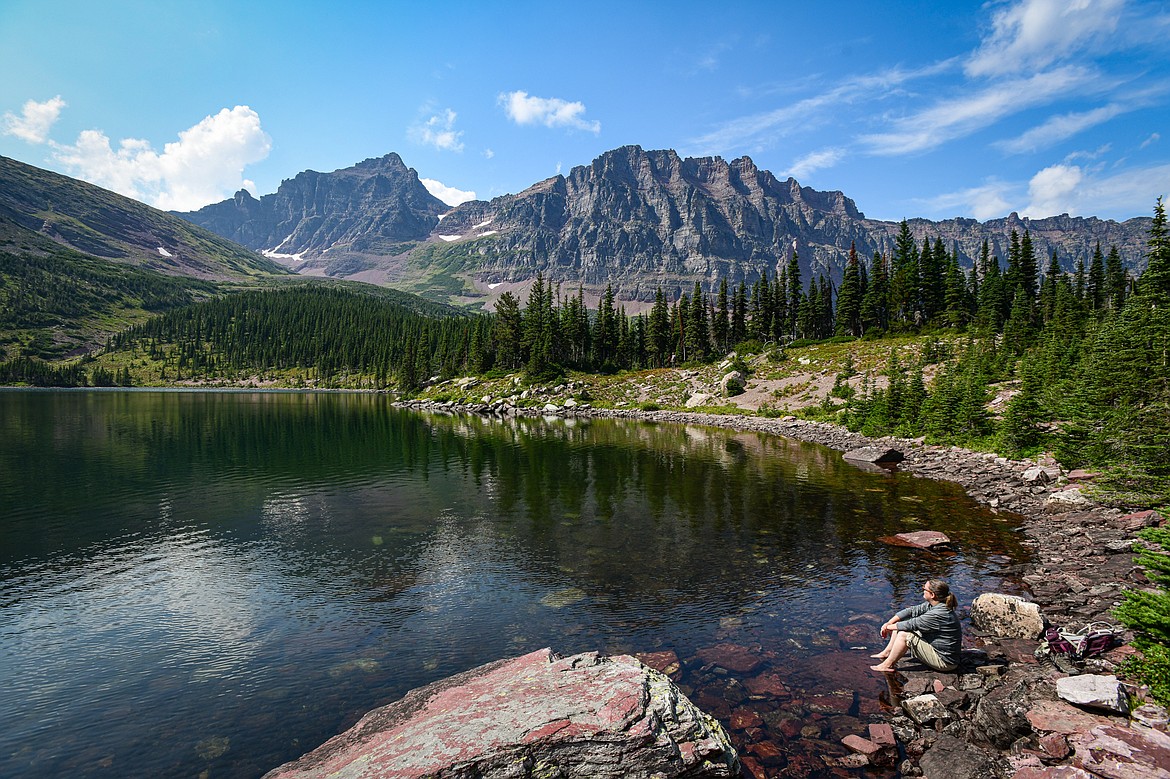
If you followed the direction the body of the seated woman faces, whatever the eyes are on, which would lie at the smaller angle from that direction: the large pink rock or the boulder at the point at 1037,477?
the large pink rock

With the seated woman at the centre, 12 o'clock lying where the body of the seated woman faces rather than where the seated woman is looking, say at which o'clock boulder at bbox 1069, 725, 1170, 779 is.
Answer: The boulder is roughly at 8 o'clock from the seated woman.

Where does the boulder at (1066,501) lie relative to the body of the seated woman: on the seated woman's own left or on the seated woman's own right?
on the seated woman's own right

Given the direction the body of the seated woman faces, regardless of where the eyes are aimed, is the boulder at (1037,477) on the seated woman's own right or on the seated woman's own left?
on the seated woman's own right

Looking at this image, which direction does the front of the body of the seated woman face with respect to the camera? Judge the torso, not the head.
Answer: to the viewer's left

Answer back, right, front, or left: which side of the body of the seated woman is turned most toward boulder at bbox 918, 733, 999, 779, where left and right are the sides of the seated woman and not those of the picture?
left

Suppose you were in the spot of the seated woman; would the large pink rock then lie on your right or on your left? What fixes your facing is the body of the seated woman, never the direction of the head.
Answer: on your left

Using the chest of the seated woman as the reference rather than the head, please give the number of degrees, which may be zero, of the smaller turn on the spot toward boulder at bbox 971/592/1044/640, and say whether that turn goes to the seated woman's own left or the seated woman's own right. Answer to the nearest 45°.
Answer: approximately 135° to the seated woman's own right

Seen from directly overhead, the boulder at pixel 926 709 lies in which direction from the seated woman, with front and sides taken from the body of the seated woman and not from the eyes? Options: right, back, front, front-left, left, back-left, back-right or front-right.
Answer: left

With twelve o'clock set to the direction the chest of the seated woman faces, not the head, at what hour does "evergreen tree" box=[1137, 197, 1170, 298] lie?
The evergreen tree is roughly at 4 o'clock from the seated woman.

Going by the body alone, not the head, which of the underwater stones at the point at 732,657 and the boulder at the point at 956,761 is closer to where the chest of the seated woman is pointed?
the underwater stones

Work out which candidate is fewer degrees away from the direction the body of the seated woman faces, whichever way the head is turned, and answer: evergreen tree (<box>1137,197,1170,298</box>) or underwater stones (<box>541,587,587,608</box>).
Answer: the underwater stones
